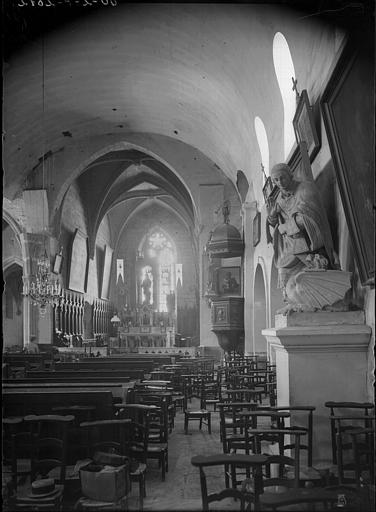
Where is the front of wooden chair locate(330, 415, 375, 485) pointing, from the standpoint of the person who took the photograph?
facing away from the viewer

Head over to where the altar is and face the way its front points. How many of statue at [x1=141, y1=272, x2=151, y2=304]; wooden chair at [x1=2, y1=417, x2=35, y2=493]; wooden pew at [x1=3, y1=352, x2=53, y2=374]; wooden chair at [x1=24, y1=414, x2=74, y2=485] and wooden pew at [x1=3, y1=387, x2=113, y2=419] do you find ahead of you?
4

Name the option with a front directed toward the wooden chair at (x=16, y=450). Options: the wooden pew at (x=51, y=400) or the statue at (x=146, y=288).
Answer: the statue

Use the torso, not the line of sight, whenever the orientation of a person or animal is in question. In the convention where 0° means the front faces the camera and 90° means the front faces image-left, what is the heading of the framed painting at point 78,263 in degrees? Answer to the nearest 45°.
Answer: approximately 315°

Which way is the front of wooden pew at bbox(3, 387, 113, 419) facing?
away from the camera

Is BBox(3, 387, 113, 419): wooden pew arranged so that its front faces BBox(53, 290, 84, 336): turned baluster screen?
yes

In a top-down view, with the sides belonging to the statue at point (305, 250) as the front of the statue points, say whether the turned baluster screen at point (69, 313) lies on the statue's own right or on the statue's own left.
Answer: on the statue's own right
